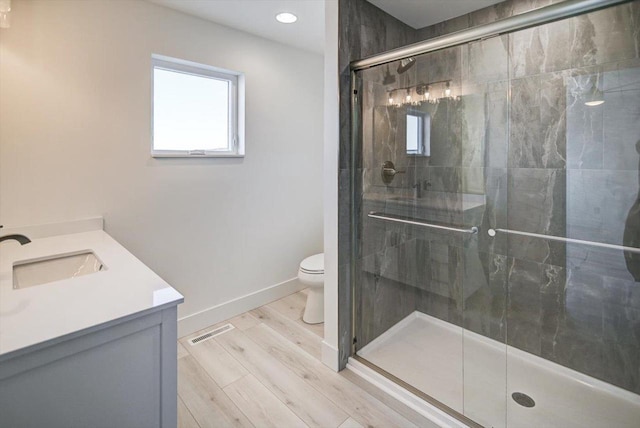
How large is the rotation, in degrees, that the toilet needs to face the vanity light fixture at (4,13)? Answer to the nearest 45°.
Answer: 0° — it already faces it

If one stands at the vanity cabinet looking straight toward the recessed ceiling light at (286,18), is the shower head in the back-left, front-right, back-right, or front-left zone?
front-right

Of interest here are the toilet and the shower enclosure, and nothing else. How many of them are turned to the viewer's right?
0

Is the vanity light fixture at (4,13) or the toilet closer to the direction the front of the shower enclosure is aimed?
the vanity light fixture

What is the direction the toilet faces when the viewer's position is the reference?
facing the viewer and to the left of the viewer

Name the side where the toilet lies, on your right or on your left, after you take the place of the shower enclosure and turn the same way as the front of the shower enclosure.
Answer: on your right

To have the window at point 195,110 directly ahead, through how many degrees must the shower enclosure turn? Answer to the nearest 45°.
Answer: approximately 45° to its right

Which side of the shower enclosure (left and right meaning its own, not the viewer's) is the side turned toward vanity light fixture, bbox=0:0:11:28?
front

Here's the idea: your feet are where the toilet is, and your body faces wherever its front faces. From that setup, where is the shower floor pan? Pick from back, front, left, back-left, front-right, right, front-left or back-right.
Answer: left

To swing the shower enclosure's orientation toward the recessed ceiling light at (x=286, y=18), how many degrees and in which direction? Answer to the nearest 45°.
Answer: approximately 45° to its right
